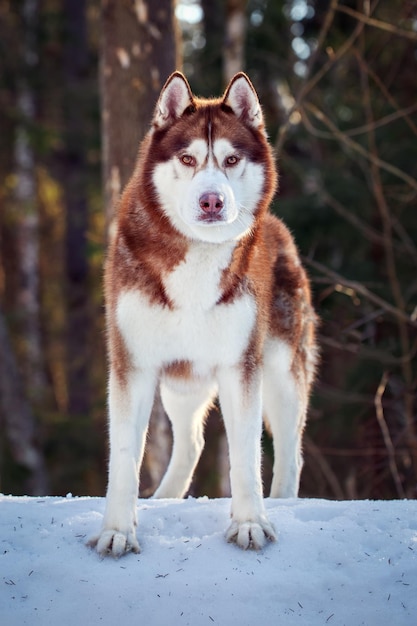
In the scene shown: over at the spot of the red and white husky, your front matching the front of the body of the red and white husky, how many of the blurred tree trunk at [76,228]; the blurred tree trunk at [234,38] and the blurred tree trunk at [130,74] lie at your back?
3

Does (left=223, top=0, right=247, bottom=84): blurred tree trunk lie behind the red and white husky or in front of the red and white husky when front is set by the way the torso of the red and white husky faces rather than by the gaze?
behind

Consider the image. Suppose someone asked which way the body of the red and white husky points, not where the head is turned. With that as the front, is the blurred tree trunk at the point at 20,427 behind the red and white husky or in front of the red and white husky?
behind

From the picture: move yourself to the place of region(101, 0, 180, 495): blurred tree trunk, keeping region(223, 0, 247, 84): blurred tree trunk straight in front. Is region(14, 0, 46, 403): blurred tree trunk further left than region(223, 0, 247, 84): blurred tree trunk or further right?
left

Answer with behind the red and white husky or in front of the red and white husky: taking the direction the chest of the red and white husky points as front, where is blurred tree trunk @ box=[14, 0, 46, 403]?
behind

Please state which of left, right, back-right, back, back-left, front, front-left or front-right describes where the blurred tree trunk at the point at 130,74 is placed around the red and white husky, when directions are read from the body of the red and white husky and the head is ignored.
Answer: back

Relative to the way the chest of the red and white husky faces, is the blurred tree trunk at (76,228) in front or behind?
behind

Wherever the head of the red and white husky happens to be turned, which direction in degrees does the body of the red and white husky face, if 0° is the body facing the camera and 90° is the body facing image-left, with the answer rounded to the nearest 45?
approximately 0°
